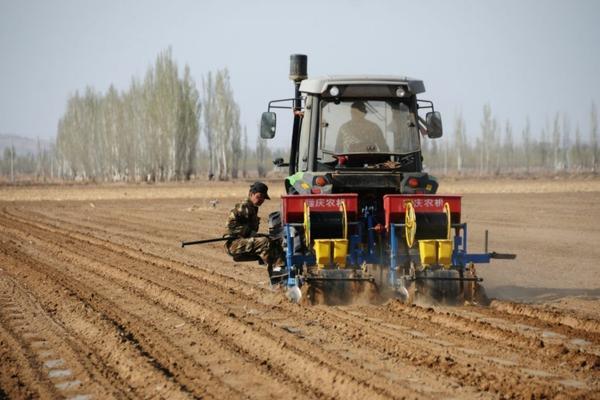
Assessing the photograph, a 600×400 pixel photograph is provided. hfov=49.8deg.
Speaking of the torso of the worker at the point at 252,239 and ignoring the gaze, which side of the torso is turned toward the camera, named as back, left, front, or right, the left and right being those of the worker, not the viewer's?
right

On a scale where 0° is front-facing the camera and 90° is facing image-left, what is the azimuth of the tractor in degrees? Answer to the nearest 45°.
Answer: approximately 180°
